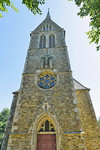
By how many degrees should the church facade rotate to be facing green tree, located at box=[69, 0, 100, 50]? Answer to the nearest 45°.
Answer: approximately 45° to its left

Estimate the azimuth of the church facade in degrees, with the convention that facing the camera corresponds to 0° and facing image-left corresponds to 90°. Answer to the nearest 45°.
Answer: approximately 0°
